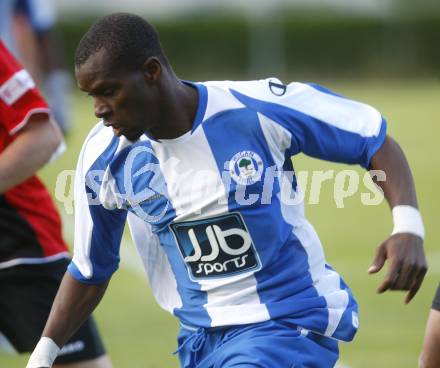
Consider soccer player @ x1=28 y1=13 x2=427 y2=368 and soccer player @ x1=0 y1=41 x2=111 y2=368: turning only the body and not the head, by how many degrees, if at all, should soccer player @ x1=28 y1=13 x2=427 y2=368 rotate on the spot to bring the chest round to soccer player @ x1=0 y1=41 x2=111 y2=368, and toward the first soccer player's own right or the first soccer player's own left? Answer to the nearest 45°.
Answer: approximately 90° to the first soccer player's own right

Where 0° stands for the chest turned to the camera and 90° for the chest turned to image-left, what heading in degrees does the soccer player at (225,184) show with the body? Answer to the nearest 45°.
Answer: approximately 45°

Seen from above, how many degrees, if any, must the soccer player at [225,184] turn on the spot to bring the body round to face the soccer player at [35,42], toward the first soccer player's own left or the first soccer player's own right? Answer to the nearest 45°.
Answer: approximately 135° to the first soccer player's own right
